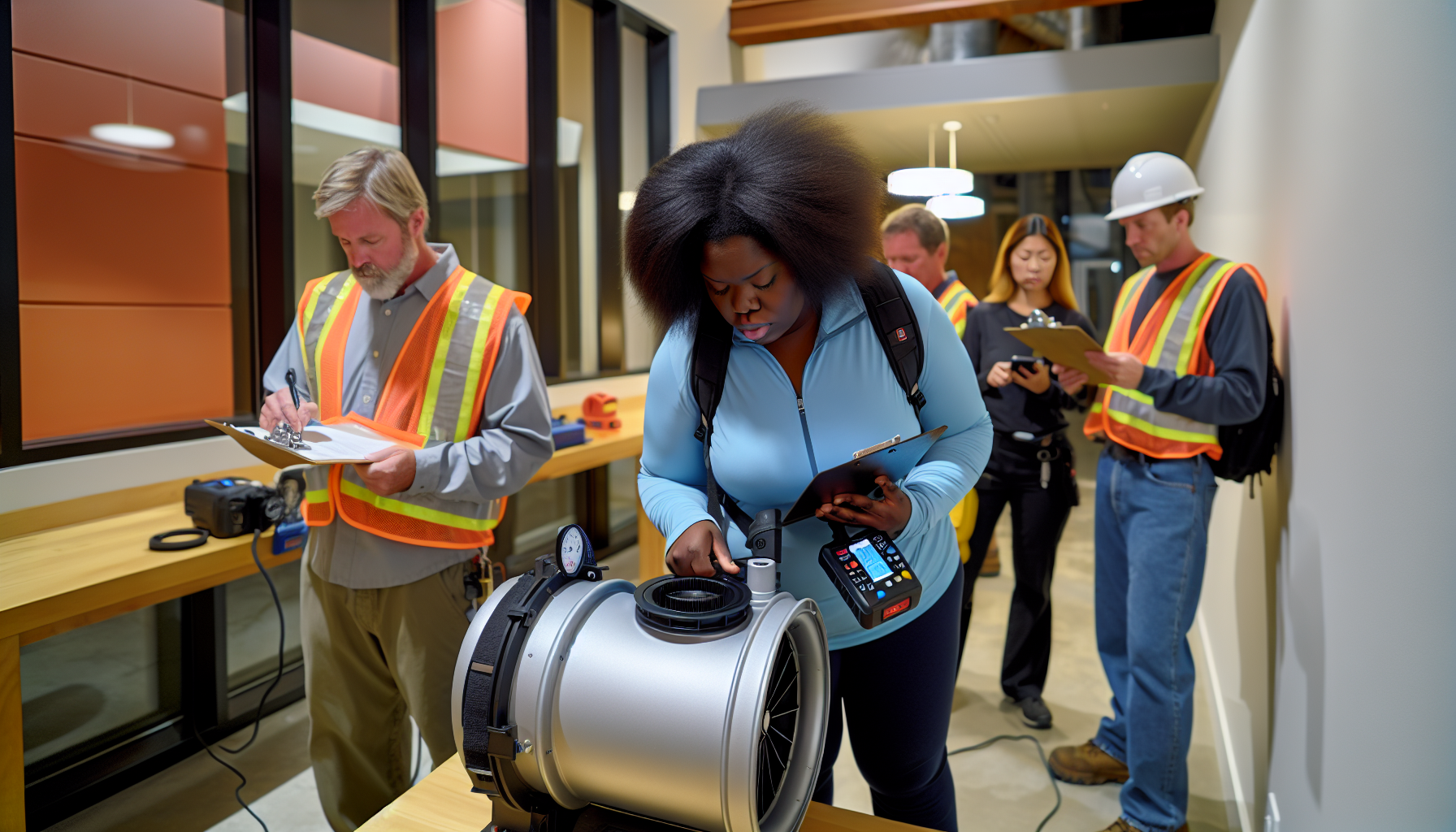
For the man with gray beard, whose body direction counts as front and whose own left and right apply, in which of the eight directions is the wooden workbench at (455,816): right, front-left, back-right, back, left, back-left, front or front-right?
front-left

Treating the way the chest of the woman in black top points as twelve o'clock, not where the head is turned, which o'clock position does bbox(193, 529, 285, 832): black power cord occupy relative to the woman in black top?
The black power cord is roughly at 2 o'clock from the woman in black top.

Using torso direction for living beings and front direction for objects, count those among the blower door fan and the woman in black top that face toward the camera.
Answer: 1

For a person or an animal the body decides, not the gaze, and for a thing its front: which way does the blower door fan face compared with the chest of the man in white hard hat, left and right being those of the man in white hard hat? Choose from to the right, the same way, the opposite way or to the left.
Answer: the opposite way

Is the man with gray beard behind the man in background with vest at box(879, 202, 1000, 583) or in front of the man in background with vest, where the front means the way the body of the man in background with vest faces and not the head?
in front

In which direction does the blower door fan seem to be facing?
to the viewer's right

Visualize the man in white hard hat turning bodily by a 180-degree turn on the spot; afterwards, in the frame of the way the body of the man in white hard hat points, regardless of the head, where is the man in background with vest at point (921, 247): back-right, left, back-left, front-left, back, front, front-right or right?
left

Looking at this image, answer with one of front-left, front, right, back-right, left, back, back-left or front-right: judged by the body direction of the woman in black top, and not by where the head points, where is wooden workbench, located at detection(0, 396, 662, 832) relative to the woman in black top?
front-right
